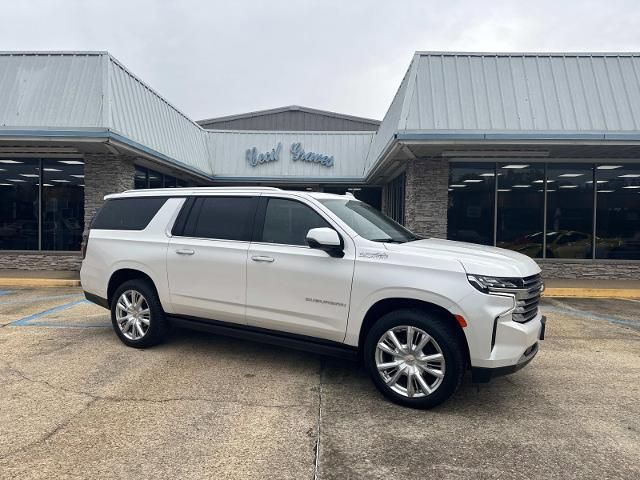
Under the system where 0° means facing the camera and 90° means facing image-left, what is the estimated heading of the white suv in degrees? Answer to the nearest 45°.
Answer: approximately 315°

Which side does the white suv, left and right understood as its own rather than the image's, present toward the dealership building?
left

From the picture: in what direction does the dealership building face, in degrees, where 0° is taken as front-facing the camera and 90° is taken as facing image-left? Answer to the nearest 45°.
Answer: approximately 0°

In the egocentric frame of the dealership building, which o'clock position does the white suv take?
The white suv is roughly at 1 o'clock from the dealership building.
